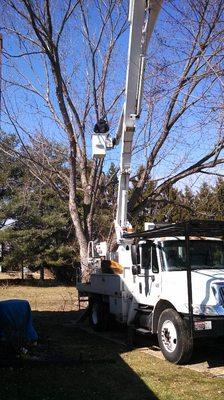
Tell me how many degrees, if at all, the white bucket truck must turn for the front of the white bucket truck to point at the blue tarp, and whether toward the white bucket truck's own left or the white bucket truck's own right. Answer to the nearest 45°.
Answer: approximately 135° to the white bucket truck's own right

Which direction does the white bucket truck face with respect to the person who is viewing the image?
facing the viewer and to the right of the viewer
